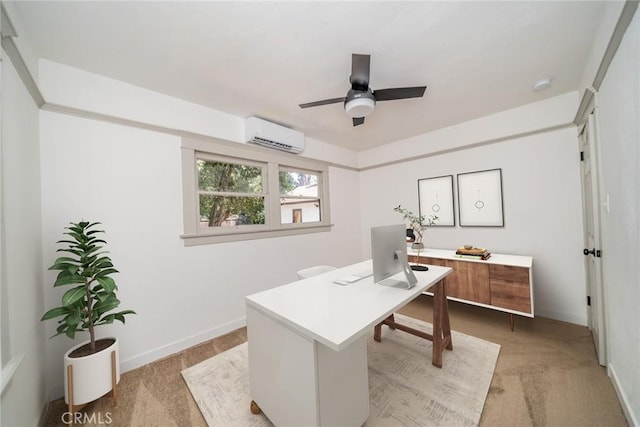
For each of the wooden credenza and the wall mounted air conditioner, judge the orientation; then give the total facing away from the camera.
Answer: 0

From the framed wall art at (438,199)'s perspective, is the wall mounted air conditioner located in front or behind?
in front

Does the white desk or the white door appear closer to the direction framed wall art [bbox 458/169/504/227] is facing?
the white desk

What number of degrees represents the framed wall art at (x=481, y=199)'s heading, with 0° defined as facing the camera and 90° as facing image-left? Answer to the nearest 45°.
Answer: approximately 45°

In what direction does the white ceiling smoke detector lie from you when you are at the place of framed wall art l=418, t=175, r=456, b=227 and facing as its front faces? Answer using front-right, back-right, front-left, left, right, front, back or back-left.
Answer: left

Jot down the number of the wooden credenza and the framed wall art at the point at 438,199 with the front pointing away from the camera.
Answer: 0

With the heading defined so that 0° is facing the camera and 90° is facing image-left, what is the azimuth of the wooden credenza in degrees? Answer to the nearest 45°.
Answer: approximately 45°

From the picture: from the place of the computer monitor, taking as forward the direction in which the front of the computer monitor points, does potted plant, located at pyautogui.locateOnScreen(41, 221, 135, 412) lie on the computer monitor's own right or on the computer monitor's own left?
on the computer monitor's own left
